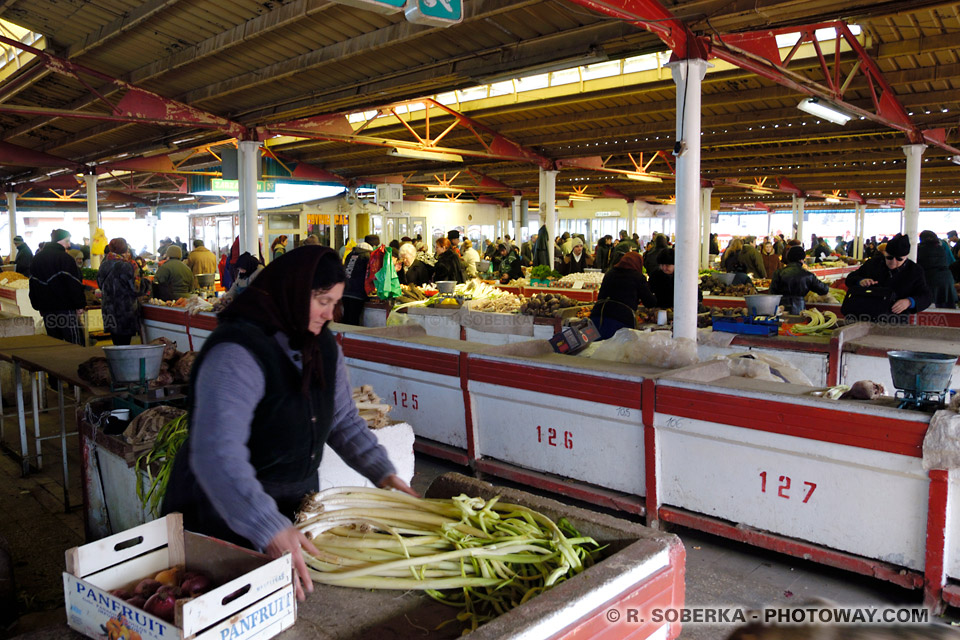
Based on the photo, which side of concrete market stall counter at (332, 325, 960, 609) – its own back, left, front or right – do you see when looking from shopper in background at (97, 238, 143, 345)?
right

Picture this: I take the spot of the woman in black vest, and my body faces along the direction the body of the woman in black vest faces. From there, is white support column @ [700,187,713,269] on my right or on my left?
on my left

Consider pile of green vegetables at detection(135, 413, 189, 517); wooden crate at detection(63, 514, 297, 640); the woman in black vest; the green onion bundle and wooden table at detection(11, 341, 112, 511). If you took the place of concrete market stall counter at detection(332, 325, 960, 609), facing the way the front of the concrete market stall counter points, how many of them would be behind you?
0

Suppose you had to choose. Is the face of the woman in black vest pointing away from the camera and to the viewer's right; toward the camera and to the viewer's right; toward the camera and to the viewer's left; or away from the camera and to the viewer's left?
toward the camera and to the viewer's right

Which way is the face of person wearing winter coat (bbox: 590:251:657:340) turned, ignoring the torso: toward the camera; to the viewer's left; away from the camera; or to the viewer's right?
away from the camera

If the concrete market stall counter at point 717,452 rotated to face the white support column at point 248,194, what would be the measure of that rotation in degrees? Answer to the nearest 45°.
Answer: approximately 90° to its right

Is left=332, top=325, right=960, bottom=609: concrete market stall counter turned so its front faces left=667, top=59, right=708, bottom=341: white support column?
no

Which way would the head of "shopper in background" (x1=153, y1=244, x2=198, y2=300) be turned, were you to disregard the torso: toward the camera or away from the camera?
away from the camera

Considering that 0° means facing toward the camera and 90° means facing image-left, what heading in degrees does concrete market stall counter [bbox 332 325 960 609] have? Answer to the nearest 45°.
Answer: approximately 45°

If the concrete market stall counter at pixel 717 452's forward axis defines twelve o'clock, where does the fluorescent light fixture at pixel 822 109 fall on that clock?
The fluorescent light fixture is roughly at 5 o'clock from the concrete market stall counter.

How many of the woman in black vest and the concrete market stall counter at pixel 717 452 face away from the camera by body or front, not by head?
0

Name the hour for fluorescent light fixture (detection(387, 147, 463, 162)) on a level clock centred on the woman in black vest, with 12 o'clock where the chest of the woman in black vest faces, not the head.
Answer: The fluorescent light fixture is roughly at 8 o'clock from the woman in black vest.

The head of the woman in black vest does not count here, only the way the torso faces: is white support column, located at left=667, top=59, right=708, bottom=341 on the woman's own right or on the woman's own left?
on the woman's own left
